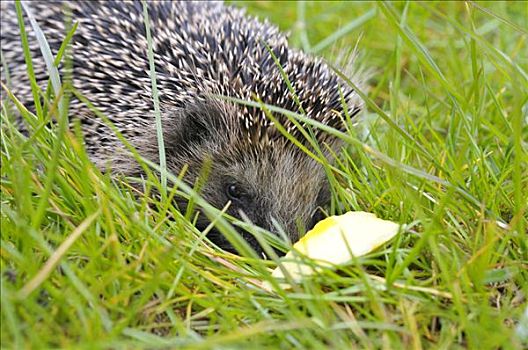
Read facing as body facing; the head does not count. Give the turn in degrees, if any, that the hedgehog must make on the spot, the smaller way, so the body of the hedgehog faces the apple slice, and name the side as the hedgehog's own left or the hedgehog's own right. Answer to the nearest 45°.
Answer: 0° — it already faces it

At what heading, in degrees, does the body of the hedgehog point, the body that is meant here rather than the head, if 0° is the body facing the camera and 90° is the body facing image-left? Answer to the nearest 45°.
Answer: approximately 315°
